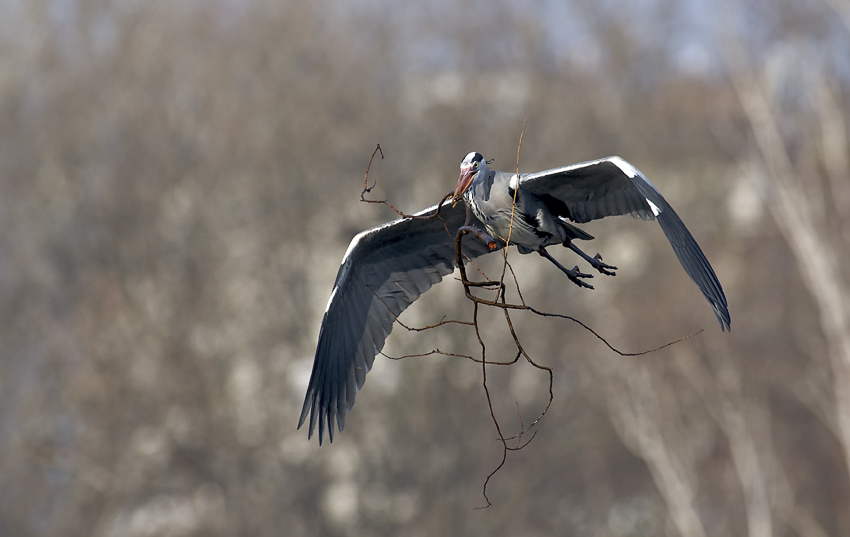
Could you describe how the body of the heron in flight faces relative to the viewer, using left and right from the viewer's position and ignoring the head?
facing the viewer and to the left of the viewer
